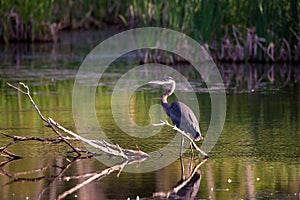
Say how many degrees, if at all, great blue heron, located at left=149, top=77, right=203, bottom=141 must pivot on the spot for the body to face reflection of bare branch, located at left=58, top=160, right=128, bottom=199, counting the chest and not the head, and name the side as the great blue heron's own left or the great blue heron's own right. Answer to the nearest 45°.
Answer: approximately 45° to the great blue heron's own left

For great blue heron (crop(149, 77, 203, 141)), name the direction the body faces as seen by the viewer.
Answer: to the viewer's left
